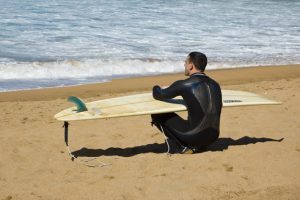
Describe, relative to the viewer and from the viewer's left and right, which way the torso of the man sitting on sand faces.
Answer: facing away from the viewer and to the left of the viewer
